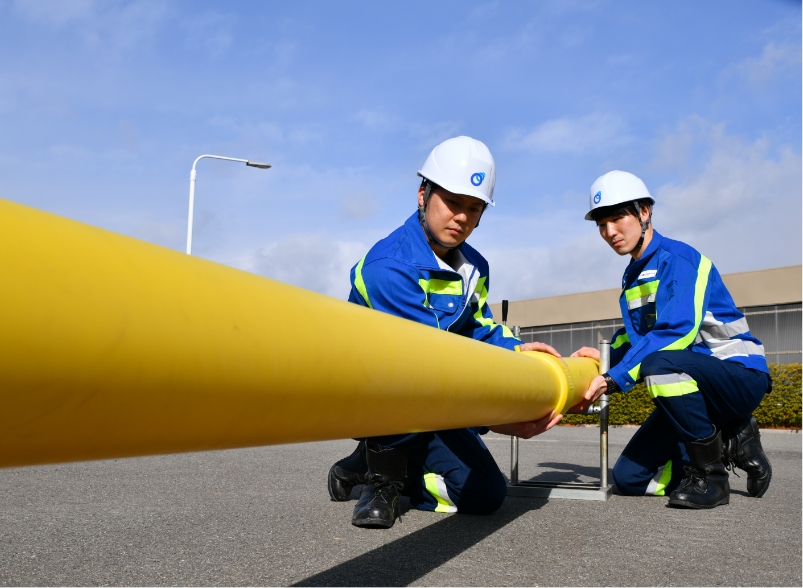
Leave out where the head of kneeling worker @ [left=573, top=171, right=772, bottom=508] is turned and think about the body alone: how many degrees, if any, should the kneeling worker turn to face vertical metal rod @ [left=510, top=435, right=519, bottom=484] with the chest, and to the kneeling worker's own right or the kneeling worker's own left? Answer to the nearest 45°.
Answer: approximately 45° to the kneeling worker's own right

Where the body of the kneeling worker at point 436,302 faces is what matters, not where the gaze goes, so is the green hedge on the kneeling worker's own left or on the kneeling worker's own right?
on the kneeling worker's own left

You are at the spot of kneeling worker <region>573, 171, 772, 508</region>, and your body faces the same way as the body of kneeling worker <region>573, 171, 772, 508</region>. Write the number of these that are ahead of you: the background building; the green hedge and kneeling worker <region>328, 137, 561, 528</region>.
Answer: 1

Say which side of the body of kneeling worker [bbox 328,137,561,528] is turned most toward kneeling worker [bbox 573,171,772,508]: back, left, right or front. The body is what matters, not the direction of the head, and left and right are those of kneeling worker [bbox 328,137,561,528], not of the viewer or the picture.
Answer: left

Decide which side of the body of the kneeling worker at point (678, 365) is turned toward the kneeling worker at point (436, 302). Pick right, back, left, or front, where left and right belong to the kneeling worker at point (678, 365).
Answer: front

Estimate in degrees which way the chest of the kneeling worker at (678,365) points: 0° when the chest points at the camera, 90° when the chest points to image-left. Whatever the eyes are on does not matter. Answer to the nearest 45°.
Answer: approximately 45°

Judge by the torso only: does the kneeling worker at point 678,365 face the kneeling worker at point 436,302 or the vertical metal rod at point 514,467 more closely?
the kneeling worker

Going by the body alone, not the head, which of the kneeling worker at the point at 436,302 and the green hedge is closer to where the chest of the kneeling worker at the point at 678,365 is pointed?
the kneeling worker

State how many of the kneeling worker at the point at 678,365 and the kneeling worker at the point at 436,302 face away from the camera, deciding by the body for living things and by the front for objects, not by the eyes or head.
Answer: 0

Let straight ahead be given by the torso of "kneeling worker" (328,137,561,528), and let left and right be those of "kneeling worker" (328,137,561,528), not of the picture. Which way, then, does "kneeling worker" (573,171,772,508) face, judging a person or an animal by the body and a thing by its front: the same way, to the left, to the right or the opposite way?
to the right

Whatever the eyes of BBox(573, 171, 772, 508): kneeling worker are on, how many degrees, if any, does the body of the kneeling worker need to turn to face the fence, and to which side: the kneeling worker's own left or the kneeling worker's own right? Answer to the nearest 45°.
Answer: approximately 135° to the kneeling worker's own right

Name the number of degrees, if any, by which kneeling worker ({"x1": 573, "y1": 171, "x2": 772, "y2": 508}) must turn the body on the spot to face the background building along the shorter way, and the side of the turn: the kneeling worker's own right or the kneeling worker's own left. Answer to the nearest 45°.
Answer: approximately 135° to the kneeling worker's own right
